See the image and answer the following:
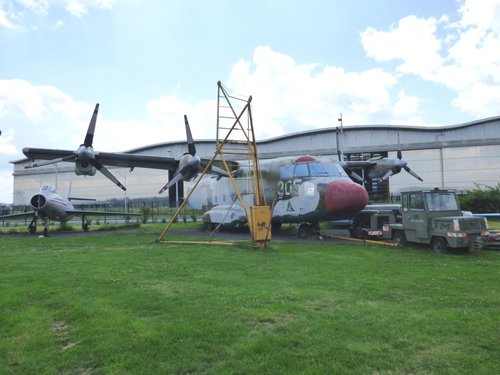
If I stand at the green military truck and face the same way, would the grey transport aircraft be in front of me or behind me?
behind

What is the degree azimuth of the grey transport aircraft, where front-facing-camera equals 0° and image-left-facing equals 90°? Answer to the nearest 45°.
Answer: approximately 315°

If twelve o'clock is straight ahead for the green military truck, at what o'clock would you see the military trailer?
The military trailer is roughly at 6 o'clock from the green military truck.

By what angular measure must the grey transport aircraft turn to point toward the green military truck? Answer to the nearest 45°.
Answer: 0° — it already faces it

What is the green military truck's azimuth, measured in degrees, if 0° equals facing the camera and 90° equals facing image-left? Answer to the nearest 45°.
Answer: approximately 315°

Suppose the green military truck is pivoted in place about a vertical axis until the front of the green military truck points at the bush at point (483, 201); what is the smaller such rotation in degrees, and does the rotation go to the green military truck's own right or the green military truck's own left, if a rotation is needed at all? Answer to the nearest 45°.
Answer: approximately 135° to the green military truck's own left
